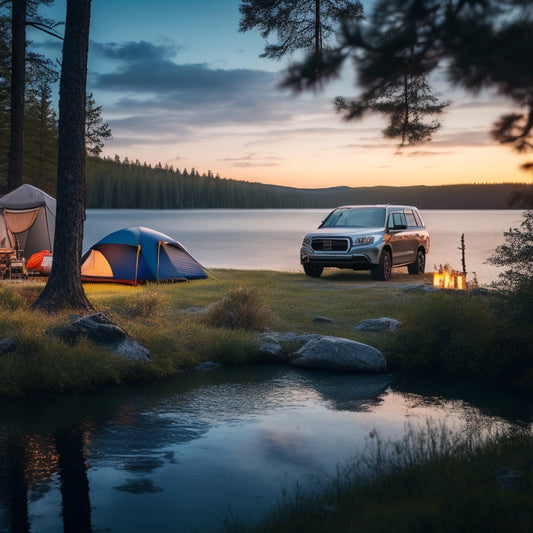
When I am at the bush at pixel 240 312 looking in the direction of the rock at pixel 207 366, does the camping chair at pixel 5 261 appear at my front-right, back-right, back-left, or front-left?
back-right

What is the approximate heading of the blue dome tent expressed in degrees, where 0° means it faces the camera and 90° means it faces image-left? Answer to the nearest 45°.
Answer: approximately 45°

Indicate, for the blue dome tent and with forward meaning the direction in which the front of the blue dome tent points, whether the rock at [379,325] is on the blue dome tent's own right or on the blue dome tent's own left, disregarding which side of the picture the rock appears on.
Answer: on the blue dome tent's own left

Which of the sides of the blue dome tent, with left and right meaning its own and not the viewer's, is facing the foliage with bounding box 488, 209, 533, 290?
left

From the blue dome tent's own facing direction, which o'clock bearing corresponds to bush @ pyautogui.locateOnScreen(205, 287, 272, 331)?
The bush is roughly at 10 o'clock from the blue dome tent.

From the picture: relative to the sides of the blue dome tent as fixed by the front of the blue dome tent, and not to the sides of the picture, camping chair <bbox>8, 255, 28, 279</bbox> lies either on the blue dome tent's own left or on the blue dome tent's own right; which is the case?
on the blue dome tent's own right

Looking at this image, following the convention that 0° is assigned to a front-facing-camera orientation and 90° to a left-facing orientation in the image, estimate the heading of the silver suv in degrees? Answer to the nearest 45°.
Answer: approximately 45°

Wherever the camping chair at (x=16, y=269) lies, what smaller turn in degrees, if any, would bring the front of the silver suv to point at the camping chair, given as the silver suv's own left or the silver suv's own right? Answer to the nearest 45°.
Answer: approximately 45° to the silver suv's own right

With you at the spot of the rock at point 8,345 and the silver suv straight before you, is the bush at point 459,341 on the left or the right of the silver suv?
right

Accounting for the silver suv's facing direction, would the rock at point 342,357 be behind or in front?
in front

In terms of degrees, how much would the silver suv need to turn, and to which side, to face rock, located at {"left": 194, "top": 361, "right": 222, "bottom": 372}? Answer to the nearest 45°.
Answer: approximately 45° to its left

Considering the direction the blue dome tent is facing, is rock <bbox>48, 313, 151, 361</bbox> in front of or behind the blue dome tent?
in front

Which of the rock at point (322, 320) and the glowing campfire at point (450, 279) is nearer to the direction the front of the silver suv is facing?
the rock

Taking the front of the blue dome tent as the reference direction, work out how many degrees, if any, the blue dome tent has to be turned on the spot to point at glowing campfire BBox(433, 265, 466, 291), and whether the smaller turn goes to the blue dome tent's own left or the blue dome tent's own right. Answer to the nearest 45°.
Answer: approximately 90° to the blue dome tent's own left

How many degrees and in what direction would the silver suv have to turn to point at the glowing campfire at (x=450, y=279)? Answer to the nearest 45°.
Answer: approximately 90° to its left
